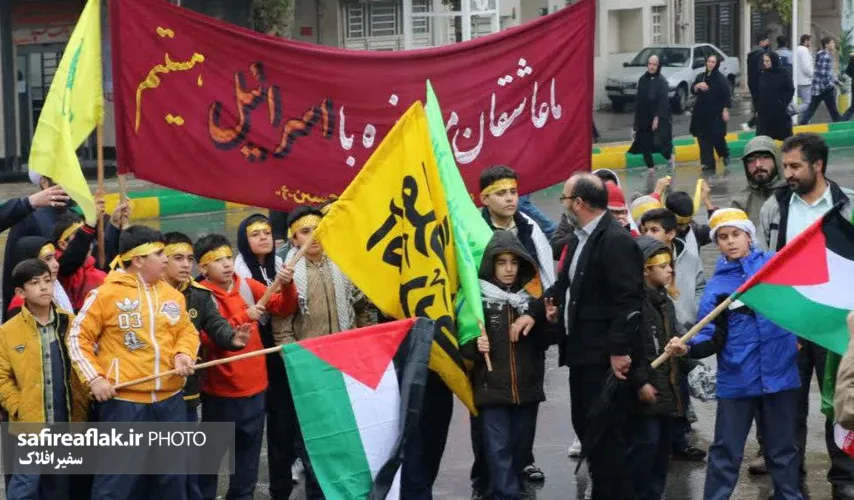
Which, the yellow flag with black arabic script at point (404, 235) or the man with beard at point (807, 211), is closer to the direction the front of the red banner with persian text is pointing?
the yellow flag with black arabic script

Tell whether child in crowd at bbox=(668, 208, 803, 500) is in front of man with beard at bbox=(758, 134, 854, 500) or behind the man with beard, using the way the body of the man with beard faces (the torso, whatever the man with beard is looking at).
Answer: in front

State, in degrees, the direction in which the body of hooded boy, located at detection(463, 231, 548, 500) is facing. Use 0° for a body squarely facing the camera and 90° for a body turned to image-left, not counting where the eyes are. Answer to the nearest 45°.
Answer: approximately 0°

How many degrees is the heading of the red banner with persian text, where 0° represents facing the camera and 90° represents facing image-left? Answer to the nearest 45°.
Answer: approximately 0°

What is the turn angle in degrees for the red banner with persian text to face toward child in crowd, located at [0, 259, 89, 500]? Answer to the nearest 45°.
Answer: approximately 45° to its right

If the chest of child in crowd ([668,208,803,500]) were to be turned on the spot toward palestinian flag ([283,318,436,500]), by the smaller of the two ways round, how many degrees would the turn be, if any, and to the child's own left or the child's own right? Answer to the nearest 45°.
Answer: approximately 45° to the child's own right
